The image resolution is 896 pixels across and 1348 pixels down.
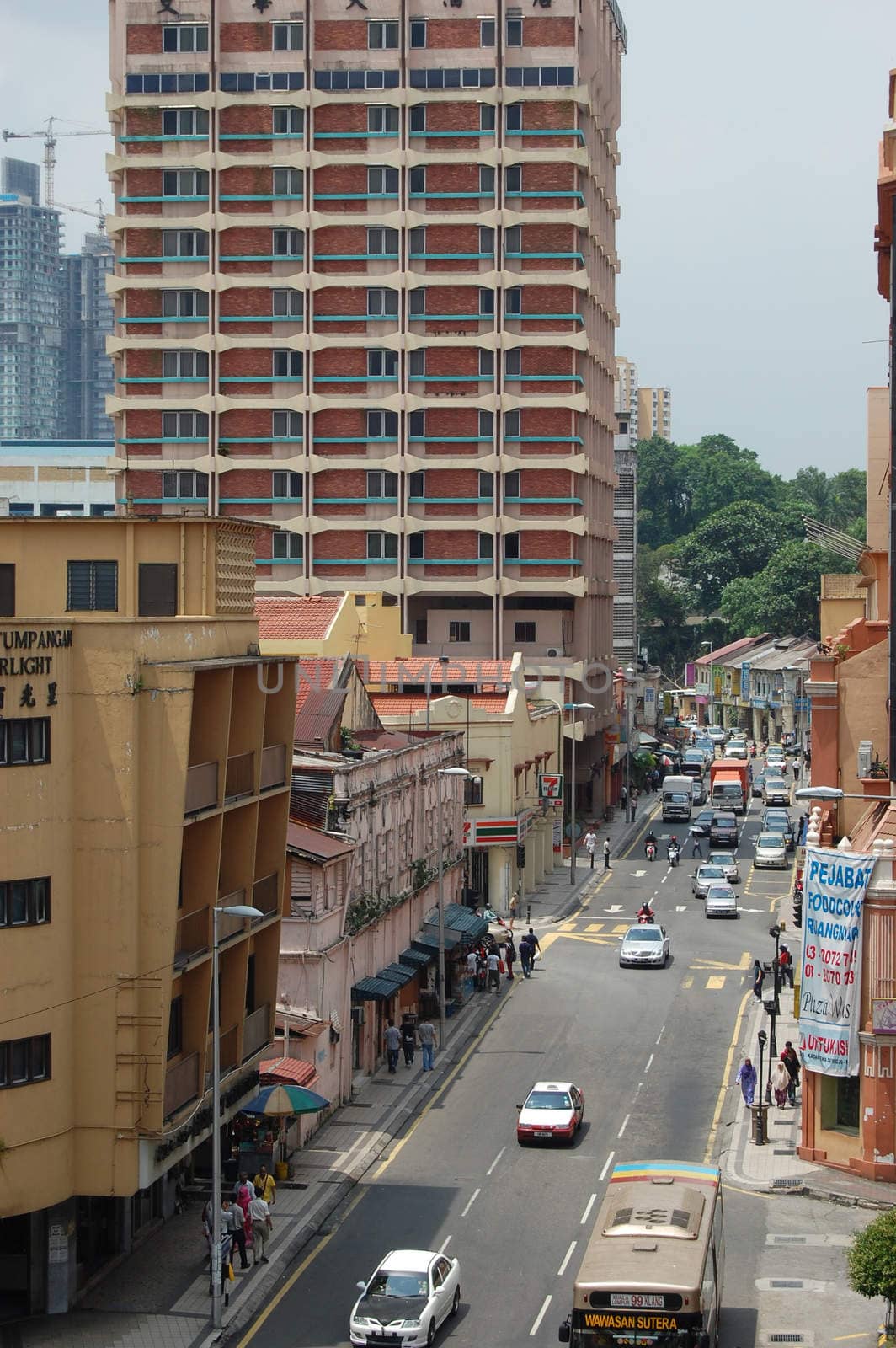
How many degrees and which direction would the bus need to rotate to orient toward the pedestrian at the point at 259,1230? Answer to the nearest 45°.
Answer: approximately 135° to its right

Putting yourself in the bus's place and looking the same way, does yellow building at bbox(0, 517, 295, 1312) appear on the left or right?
on its right

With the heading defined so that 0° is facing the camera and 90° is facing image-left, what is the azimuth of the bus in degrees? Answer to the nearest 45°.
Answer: approximately 0°

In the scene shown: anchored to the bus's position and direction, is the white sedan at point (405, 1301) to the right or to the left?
on its right

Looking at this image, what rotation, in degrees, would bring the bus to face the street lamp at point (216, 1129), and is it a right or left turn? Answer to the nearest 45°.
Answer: approximately 135° to its right
